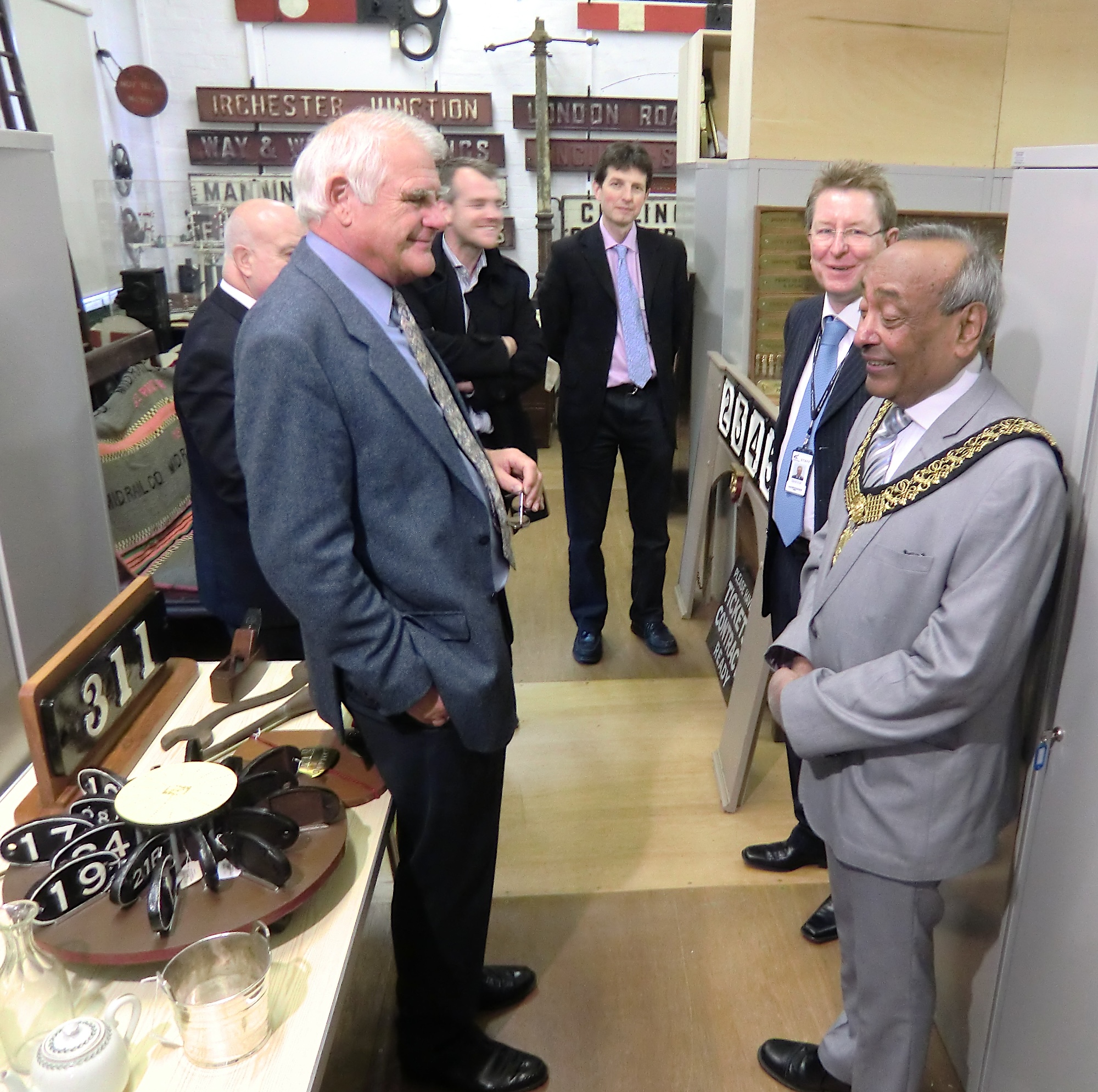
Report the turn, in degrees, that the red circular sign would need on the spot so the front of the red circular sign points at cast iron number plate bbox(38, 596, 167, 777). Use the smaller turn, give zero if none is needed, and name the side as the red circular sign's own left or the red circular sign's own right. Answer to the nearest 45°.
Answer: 0° — it already faces it

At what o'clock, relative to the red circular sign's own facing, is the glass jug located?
The glass jug is roughly at 12 o'clock from the red circular sign.

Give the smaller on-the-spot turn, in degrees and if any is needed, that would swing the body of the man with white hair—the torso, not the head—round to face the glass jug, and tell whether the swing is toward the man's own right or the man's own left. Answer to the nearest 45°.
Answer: approximately 135° to the man's own right

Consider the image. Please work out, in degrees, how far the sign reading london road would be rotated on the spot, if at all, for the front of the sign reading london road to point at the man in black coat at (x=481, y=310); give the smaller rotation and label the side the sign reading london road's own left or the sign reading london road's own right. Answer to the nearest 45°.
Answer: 0° — it already faces them

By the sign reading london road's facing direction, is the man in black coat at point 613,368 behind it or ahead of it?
ahead

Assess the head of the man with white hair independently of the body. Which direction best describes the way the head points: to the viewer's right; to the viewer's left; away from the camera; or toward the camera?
to the viewer's right

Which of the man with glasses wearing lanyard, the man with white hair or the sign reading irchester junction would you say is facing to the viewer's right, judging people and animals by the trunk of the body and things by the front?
the man with white hair

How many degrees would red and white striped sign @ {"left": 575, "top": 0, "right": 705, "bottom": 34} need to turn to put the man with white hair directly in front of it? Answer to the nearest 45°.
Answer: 0° — it already faces them

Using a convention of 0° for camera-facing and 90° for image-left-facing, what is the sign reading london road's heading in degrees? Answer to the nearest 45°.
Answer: approximately 0°

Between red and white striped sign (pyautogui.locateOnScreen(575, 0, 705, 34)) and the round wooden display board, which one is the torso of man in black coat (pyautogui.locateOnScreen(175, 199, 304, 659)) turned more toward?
the red and white striped sign

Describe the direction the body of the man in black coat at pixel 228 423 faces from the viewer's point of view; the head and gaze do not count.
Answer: to the viewer's right

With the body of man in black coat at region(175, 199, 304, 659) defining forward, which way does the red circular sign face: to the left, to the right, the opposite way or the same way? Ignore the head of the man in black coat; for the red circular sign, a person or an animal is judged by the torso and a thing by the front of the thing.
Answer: to the right

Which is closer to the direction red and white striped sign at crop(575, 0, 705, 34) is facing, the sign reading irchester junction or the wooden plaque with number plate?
the wooden plaque with number plate

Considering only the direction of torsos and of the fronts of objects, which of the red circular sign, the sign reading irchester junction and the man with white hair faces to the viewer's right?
the man with white hair
